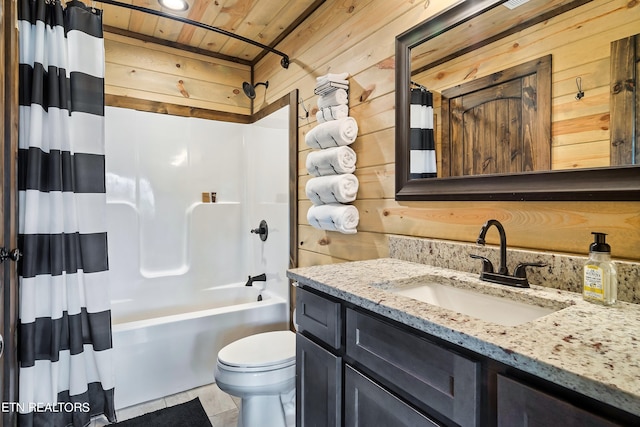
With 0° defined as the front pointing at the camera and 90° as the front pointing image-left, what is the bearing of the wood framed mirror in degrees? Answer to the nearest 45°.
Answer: approximately 45°

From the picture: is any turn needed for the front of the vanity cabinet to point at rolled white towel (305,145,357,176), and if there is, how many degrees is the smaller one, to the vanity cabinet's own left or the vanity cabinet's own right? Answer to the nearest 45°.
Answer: approximately 90° to the vanity cabinet's own right

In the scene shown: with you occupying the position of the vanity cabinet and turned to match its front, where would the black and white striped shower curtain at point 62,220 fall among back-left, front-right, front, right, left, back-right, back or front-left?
front-right

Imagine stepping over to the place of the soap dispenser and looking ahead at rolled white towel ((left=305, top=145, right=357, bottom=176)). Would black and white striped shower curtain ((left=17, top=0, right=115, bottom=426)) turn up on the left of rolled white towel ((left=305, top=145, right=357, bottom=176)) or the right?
left

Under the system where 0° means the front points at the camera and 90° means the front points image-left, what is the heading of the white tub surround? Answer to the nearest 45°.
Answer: approximately 315°

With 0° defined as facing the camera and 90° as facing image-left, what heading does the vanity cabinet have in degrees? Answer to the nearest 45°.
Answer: approximately 45°

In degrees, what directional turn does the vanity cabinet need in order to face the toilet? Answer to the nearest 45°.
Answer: approximately 90° to its right
